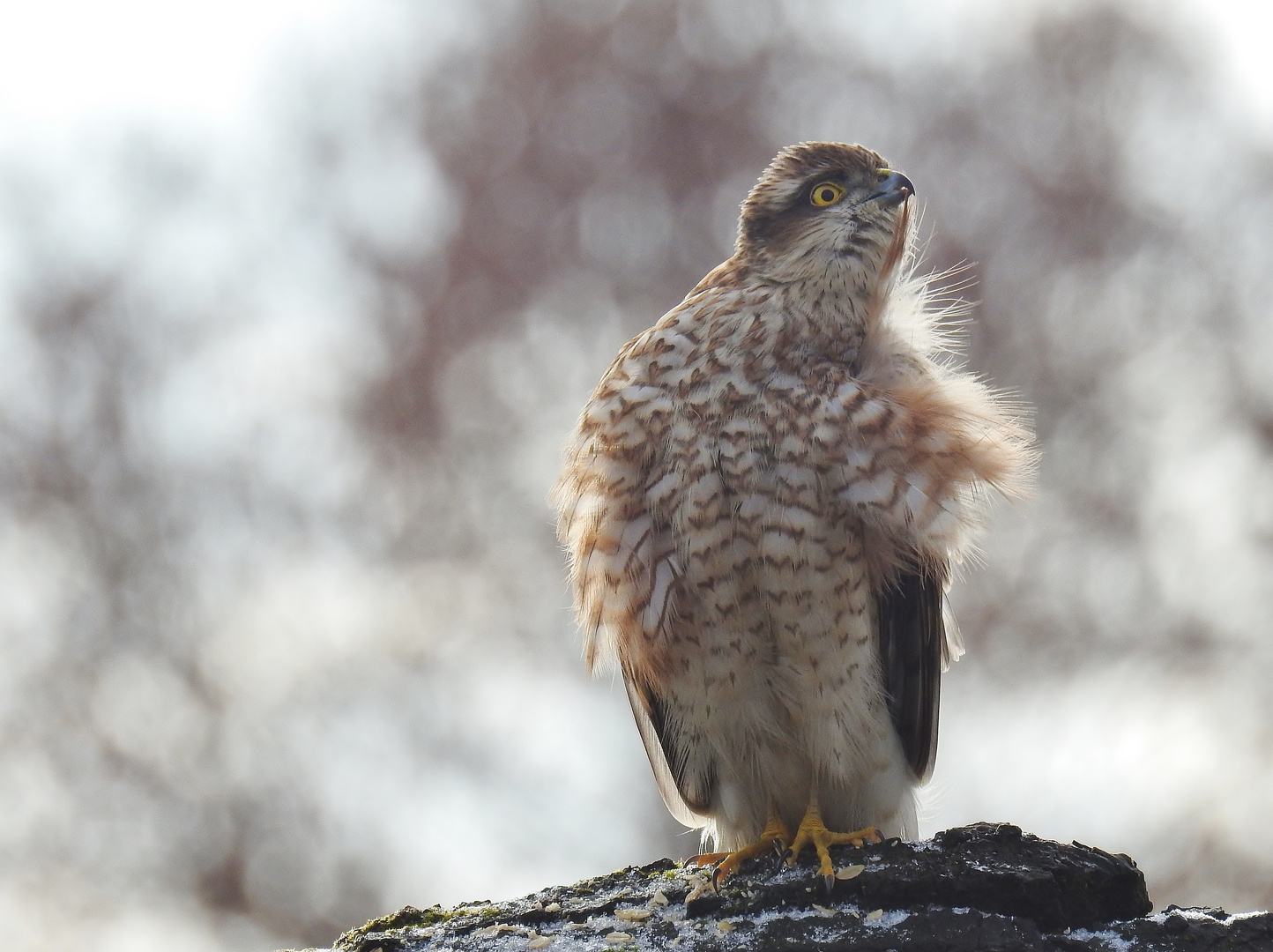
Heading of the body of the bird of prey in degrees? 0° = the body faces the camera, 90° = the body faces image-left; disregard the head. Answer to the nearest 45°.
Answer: approximately 0°
